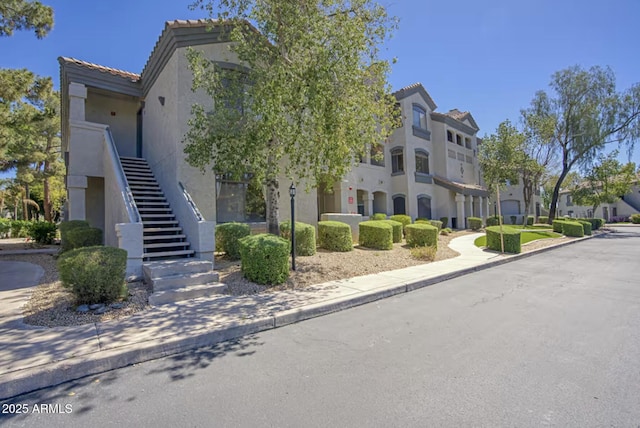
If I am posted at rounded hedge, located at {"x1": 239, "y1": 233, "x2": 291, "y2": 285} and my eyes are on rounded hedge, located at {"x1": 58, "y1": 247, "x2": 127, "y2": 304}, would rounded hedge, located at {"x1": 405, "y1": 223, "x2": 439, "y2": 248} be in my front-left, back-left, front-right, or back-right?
back-right

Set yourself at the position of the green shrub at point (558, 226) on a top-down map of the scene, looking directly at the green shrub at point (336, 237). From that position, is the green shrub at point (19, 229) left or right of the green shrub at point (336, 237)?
right

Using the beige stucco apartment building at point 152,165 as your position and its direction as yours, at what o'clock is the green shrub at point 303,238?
The green shrub is roughly at 11 o'clock from the beige stucco apartment building.

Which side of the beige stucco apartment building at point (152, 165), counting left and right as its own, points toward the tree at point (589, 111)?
left

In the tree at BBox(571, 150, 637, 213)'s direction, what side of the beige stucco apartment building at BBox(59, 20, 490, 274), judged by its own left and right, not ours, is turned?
left

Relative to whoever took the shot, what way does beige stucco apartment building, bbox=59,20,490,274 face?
facing the viewer and to the right of the viewer

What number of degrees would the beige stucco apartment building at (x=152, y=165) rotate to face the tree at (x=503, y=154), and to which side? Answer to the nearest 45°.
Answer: approximately 90° to its left

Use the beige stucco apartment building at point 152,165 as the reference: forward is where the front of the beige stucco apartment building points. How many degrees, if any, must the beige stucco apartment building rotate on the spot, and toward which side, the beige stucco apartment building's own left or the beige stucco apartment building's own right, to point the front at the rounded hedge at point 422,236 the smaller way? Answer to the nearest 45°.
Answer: approximately 45° to the beige stucco apartment building's own left
